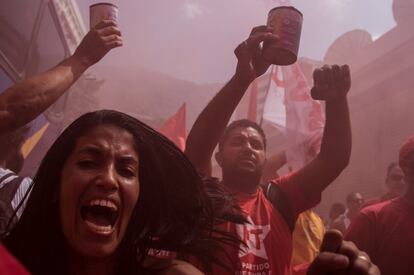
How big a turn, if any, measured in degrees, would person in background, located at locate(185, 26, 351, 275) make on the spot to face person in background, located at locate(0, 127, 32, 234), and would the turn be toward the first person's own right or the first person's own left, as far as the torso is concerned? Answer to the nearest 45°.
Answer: approximately 90° to the first person's own right

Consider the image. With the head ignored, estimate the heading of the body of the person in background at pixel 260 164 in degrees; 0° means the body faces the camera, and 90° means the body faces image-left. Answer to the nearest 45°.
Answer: approximately 0°

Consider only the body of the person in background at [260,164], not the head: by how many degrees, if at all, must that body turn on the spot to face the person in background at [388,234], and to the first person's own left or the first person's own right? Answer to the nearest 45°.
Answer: approximately 90° to the first person's own left

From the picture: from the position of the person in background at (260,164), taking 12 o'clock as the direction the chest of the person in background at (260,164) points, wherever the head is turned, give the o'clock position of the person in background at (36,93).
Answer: the person in background at (36,93) is roughly at 2 o'clock from the person in background at (260,164).

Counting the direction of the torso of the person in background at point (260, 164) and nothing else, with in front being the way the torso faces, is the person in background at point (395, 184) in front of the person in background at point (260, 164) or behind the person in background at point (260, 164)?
behind

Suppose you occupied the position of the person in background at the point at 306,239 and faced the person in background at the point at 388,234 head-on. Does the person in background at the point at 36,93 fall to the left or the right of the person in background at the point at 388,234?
right

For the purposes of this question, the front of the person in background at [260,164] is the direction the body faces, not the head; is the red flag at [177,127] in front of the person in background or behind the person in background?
behind
